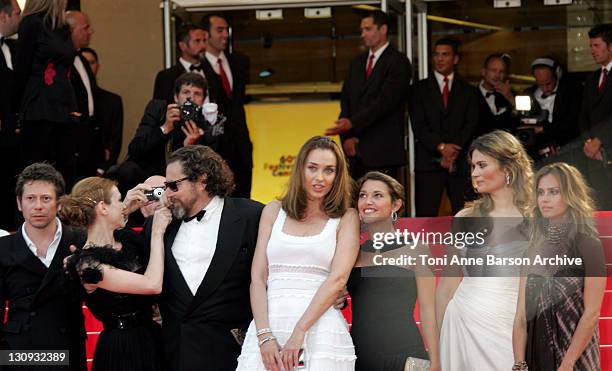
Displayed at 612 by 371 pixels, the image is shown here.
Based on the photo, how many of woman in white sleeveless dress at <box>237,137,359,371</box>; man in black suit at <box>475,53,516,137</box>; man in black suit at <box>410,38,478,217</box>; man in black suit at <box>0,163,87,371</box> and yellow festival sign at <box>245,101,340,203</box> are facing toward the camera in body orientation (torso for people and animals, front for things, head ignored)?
5

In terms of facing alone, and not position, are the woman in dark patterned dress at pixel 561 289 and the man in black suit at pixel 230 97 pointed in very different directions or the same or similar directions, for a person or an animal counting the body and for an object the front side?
same or similar directions

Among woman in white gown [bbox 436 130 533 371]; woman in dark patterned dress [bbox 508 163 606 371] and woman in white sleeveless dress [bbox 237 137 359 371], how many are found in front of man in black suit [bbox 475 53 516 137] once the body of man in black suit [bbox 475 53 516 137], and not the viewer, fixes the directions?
3

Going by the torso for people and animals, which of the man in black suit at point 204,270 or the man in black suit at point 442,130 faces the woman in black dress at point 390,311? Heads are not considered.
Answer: the man in black suit at point 442,130

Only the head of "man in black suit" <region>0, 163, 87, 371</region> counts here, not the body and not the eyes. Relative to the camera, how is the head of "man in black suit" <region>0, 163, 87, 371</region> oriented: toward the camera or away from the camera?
toward the camera

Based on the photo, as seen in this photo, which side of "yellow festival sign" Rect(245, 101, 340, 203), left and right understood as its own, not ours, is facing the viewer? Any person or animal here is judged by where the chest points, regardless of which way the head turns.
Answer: front

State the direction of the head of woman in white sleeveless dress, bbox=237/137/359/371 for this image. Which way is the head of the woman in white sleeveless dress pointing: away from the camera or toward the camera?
toward the camera

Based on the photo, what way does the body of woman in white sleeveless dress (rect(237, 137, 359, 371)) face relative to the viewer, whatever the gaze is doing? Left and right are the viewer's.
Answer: facing the viewer

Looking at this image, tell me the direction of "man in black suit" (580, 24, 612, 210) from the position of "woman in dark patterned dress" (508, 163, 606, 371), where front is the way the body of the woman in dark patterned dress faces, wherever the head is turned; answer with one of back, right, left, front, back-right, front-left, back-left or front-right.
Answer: back-right

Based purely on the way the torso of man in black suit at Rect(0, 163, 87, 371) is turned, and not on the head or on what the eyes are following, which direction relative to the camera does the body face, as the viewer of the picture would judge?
toward the camera

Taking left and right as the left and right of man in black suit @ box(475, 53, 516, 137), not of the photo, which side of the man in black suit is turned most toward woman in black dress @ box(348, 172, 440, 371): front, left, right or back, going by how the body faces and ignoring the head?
front

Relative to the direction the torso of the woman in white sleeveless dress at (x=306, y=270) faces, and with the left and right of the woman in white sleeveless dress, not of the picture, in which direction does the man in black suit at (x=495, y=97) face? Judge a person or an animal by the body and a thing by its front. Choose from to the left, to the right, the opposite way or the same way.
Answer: the same way

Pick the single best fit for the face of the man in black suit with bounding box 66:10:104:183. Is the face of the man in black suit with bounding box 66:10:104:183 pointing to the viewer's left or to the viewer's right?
to the viewer's right

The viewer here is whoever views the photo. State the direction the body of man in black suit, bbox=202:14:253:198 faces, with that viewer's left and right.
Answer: facing the viewer and to the left of the viewer

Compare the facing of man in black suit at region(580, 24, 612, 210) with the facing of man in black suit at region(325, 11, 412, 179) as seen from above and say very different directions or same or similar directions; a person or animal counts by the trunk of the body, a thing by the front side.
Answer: same or similar directions
